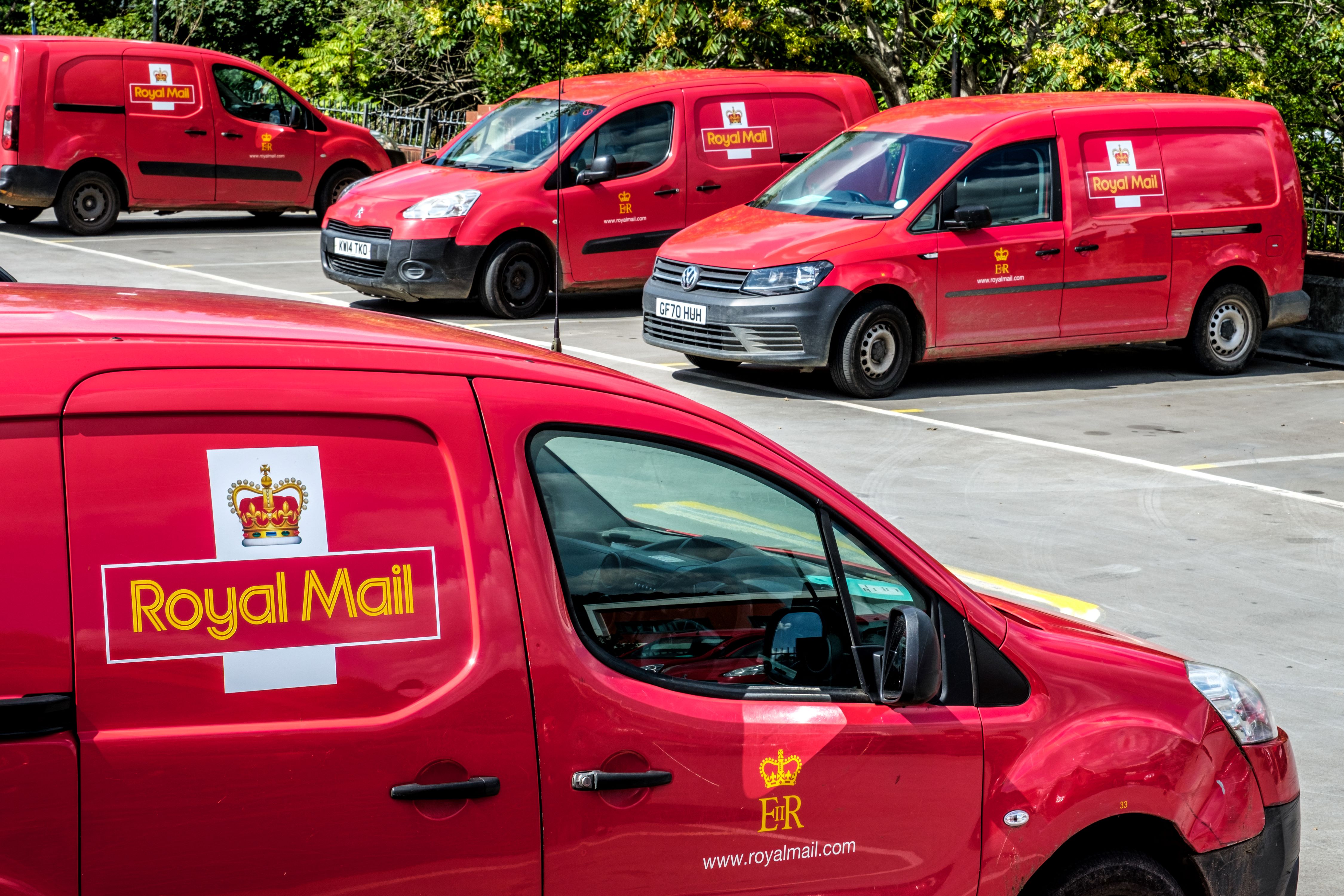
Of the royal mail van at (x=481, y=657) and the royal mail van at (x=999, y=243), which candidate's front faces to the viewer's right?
the royal mail van at (x=481, y=657)

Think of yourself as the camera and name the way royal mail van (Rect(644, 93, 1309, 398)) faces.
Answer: facing the viewer and to the left of the viewer

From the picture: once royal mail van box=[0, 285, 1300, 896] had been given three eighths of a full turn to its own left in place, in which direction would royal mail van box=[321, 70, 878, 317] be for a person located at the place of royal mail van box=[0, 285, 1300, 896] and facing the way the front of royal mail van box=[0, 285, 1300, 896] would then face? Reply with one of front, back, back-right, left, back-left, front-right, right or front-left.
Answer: front-right

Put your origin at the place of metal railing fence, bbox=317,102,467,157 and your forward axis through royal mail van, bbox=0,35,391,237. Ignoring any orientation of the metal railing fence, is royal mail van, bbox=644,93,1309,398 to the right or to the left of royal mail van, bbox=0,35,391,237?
left

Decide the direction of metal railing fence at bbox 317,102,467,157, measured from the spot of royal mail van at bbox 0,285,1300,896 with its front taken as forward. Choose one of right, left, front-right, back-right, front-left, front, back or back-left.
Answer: left

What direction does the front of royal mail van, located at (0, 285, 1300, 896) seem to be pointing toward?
to the viewer's right

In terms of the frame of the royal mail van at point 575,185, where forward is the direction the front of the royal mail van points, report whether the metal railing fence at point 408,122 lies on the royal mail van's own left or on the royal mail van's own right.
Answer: on the royal mail van's own right

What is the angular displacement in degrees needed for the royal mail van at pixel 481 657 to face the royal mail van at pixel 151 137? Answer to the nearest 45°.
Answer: approximately 90° to its left

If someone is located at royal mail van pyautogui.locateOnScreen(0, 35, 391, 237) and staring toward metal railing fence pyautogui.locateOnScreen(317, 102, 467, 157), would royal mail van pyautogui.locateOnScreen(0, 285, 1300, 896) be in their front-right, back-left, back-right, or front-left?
back-right

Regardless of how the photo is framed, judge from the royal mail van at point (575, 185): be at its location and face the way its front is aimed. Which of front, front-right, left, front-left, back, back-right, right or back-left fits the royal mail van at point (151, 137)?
right

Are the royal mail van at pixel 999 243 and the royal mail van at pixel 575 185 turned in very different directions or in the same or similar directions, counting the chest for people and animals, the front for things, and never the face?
same or similar directions

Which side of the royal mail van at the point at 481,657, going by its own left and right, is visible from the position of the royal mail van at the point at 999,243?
left
